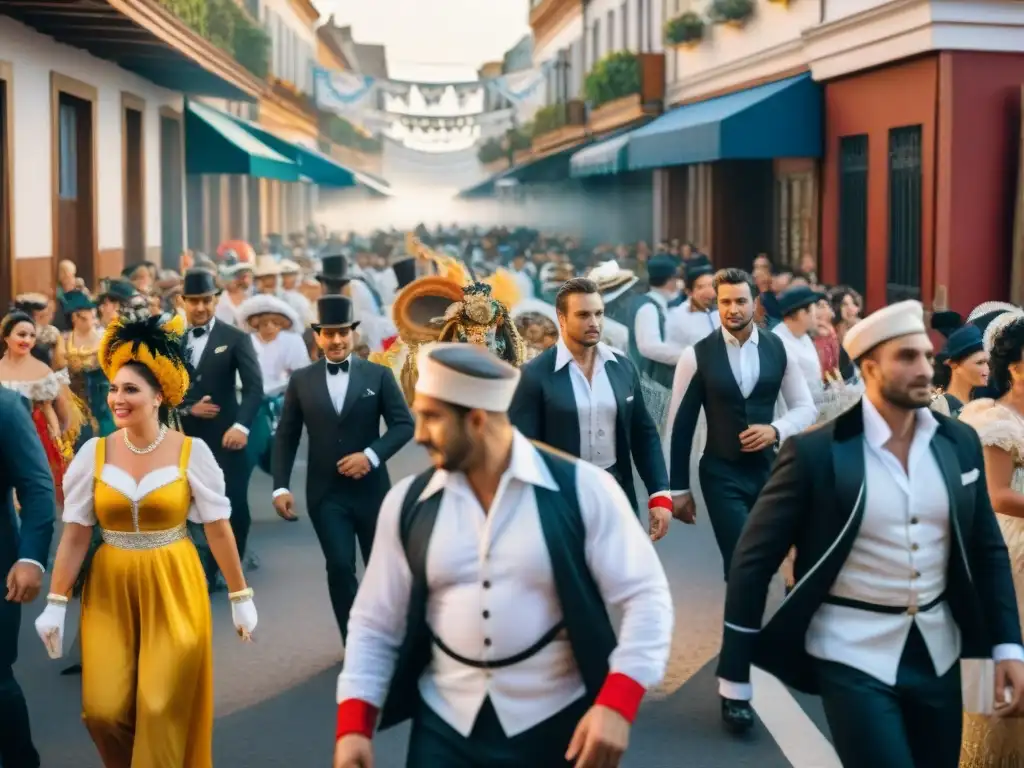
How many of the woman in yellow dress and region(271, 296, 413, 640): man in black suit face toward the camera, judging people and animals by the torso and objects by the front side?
2

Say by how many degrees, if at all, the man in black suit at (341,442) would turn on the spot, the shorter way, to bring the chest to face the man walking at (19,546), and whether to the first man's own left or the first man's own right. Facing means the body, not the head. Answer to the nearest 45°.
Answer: approximately 45° to the first man's own right

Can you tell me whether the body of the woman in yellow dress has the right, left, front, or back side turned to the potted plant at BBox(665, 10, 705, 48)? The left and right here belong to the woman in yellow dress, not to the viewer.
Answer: back

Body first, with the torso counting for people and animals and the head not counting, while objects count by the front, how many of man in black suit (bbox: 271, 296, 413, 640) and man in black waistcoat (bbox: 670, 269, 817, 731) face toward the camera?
2

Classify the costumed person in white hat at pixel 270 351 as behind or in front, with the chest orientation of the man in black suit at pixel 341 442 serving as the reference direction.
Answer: behind

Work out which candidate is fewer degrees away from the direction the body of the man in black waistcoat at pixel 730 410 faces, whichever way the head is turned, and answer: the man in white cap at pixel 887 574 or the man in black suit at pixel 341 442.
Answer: the man in white cap

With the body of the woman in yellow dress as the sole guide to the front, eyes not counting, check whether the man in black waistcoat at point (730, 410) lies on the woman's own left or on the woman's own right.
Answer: on the woman's own left
